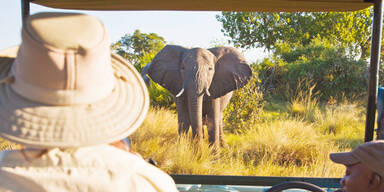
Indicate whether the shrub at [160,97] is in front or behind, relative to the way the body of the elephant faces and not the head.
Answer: behind

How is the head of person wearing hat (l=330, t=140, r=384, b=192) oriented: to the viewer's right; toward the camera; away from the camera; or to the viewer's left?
to the viewer's left

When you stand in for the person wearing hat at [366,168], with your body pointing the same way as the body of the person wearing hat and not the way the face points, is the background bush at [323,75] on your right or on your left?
on your right

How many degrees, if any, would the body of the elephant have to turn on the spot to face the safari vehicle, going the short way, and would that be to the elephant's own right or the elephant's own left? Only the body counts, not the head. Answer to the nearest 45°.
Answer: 0° — it already faces it

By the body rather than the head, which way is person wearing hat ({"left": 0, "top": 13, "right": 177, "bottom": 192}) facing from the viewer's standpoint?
away from the camera

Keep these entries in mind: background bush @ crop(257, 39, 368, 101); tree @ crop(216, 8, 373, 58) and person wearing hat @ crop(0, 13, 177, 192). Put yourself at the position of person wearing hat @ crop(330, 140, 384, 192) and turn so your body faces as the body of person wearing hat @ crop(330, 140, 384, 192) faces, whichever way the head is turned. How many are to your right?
2

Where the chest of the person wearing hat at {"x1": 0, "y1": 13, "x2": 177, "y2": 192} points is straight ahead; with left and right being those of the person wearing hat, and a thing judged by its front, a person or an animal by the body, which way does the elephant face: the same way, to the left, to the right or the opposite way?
the opposite way
